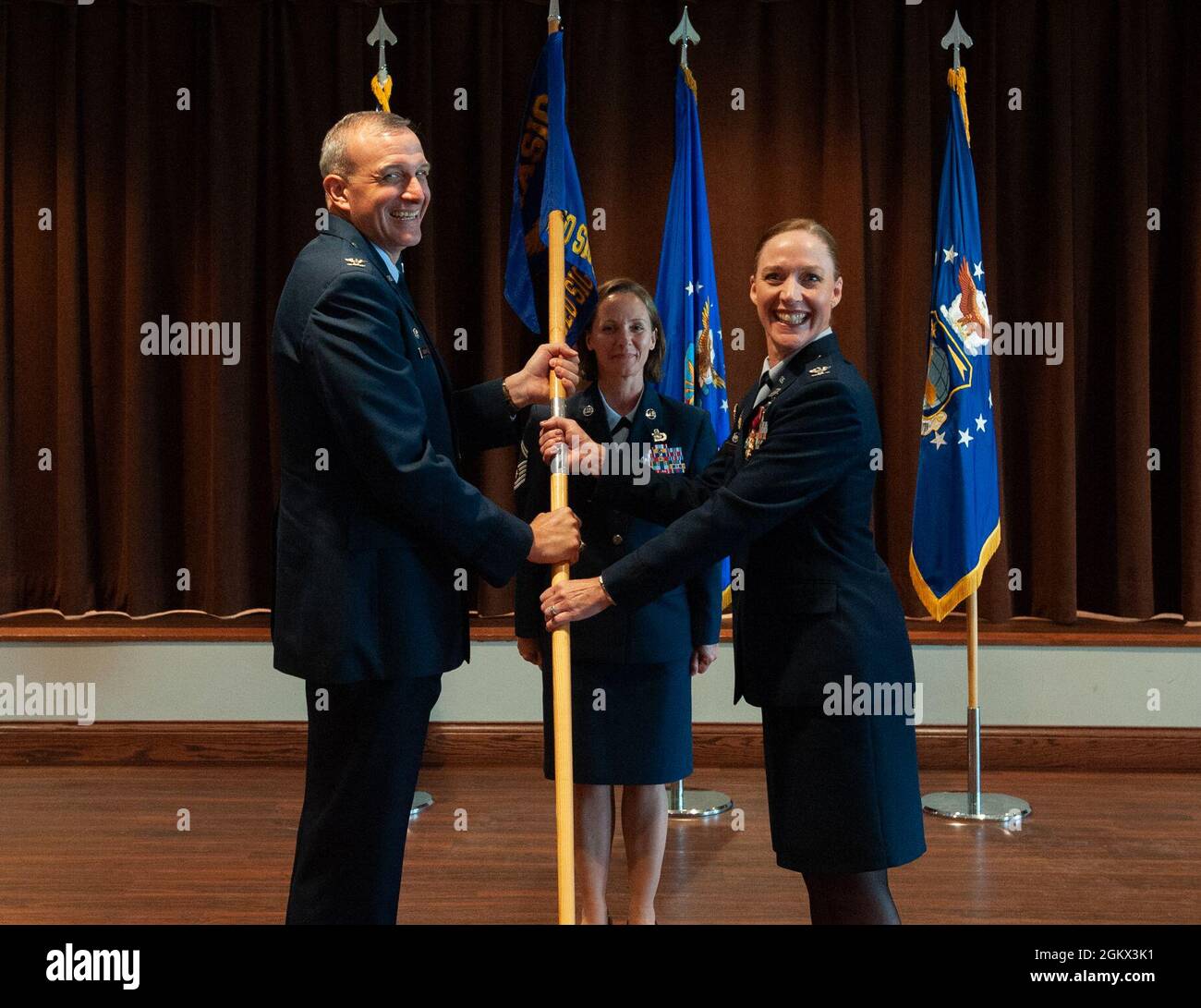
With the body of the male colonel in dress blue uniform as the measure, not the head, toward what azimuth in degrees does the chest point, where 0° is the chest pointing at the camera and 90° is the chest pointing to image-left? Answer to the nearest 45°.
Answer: approximately 270°

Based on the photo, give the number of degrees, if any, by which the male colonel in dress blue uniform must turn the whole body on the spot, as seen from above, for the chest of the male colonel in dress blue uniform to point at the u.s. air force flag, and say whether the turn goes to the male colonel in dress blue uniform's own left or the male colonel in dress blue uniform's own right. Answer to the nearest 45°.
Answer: approximately 45° to the male colonel in dress blue uniform's own left

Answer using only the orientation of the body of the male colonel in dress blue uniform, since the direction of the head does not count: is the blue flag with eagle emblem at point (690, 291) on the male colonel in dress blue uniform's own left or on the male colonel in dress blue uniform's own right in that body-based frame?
on the male colonel in dress blue uniform's own left
